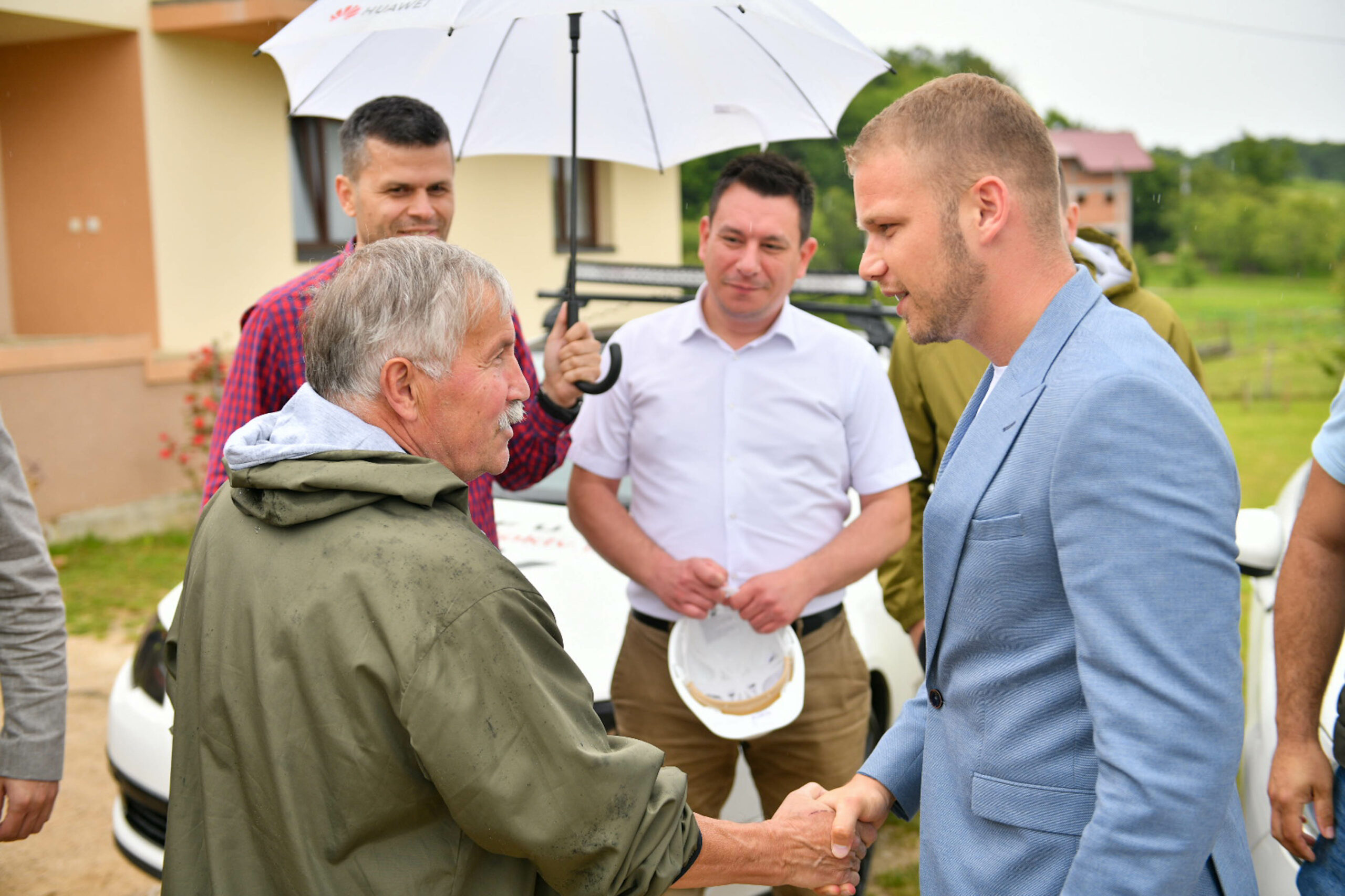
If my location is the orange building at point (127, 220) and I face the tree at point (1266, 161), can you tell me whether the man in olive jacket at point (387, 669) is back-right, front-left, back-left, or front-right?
back-right

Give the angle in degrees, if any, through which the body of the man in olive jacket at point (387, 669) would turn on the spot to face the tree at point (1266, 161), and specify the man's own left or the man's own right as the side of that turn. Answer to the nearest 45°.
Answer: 0° — they already face it

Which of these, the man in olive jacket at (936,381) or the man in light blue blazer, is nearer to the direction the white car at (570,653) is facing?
the man in light blue blazer

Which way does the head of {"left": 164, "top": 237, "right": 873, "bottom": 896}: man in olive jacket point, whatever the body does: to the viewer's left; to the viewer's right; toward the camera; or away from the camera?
to the viewer's right

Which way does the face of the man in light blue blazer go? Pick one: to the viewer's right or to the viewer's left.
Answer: to the viewer's left

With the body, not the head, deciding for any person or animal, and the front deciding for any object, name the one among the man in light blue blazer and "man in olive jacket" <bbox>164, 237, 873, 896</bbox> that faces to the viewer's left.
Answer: the man in light blue blazer

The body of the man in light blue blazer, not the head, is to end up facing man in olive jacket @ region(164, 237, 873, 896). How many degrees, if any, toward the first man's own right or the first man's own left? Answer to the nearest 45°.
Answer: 0° — they already face them

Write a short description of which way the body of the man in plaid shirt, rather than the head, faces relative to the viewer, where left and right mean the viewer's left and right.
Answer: facing the viewer and to the right of the viewer

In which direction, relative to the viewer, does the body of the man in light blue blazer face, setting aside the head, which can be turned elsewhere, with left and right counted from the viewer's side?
facing to the left of the viewer

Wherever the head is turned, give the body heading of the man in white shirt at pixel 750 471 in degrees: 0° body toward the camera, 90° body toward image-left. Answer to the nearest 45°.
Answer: approximately 0°

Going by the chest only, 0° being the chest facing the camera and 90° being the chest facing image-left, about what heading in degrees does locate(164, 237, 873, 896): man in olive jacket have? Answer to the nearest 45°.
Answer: approximately 225°
